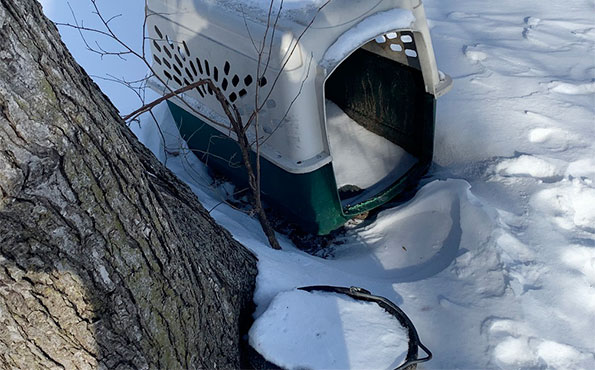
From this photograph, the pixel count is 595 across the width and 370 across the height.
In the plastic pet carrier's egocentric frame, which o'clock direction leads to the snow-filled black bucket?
The snow-filled black bucket is roughly at 2 o'clock from the plastic pet carrier.

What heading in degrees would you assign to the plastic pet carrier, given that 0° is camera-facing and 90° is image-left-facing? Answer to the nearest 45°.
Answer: approximately 315°

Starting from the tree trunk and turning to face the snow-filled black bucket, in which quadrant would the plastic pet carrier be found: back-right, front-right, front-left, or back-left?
front-left

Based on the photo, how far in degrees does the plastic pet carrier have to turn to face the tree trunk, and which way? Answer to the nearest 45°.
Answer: approximately 45° to its right

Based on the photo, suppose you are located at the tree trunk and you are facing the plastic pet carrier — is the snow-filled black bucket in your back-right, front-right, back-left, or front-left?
front-right
